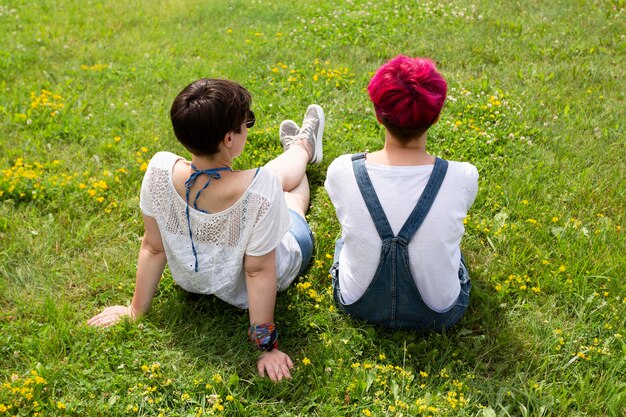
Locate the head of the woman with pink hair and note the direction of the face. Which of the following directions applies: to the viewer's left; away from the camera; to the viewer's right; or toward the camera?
away from the camera

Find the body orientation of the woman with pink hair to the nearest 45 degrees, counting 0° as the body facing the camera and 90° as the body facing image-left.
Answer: approximately 180°
